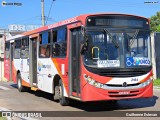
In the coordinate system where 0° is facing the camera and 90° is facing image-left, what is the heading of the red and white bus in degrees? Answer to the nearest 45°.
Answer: approximately 315°
